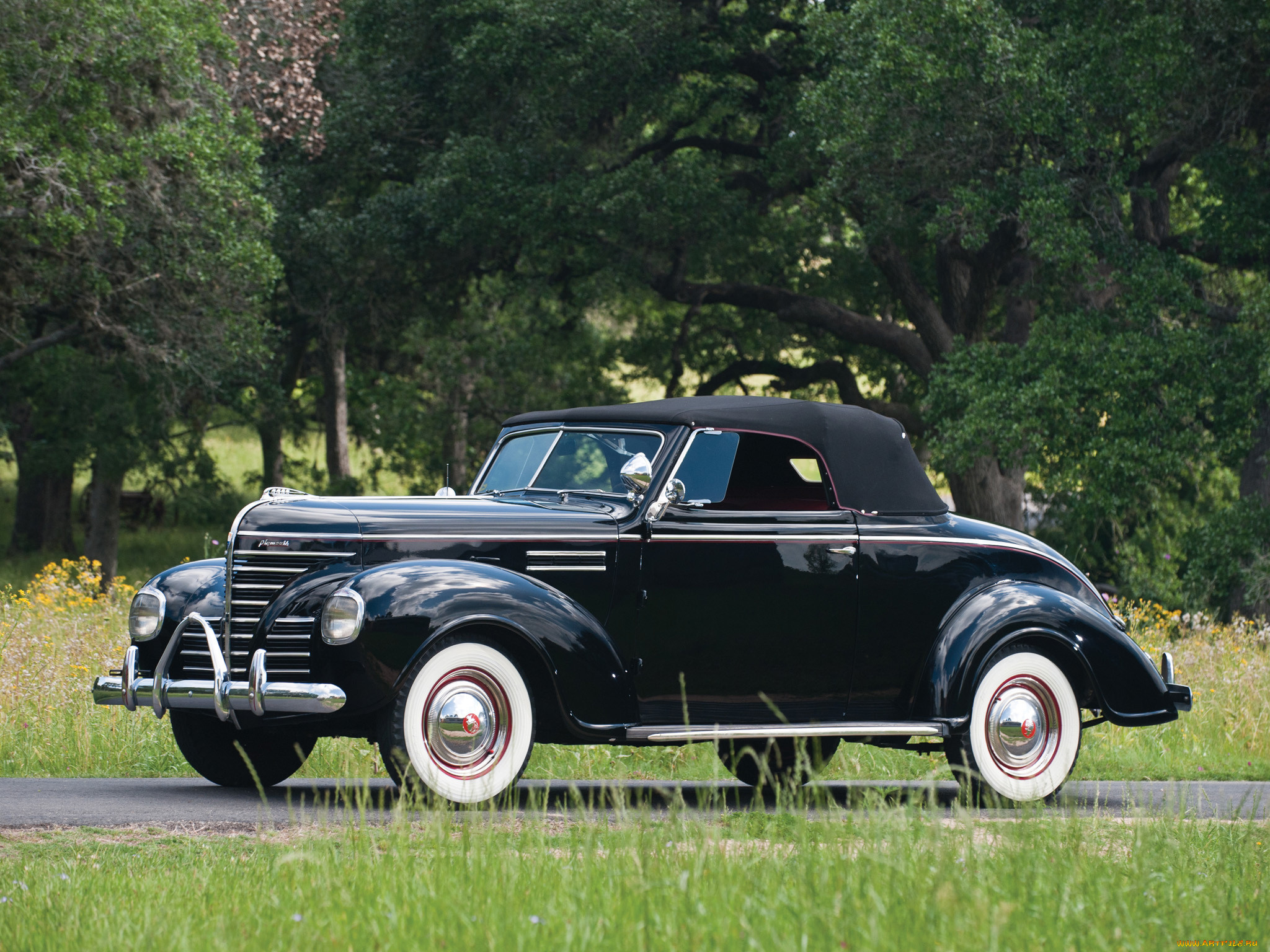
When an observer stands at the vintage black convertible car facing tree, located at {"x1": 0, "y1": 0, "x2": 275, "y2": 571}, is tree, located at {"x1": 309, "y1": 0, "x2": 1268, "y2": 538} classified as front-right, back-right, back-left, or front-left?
front-right

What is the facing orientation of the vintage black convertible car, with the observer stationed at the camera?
facing the viewer and to the left of the viewer

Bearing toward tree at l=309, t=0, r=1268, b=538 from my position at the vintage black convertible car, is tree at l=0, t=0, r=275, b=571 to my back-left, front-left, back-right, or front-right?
front-left

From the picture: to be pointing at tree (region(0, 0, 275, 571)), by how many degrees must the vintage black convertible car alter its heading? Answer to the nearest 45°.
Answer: approximately 90° to its right

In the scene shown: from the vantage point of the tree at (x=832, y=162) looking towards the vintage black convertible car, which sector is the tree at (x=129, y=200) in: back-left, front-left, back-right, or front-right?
front-right

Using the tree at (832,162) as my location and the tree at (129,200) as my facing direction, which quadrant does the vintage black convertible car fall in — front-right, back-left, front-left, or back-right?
front-left

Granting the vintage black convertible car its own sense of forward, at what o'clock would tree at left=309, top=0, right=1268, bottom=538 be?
The tree is roughly at 5 o'clock from the vintage black convertible car.
